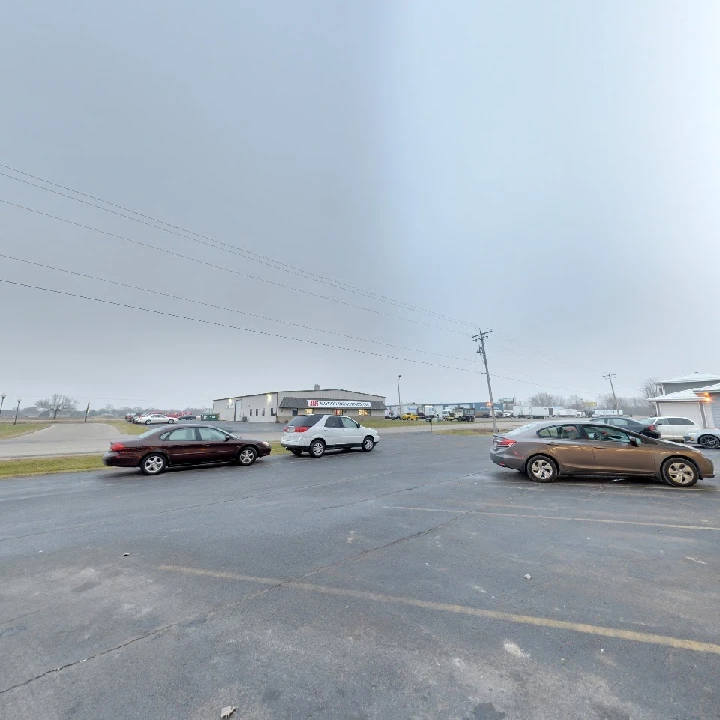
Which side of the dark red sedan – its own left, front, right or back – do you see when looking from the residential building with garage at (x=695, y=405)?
front

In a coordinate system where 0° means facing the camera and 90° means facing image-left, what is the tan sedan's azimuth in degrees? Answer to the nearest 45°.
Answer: approximately 270°

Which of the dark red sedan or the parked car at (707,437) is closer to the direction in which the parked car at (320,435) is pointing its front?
the parked car

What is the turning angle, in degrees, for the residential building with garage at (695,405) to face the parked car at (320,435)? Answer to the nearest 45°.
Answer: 0° — it already faces it

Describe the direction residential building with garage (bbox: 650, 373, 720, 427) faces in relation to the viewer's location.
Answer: facing the viewer and to the left of the viewer

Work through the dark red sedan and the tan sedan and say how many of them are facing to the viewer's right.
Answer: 2

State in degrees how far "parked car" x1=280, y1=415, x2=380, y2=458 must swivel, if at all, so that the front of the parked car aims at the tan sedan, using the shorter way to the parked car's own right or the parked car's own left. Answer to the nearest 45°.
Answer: approximately 90° to the parked car's own right

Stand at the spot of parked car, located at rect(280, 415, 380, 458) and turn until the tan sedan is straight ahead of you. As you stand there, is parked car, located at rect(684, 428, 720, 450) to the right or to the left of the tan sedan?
left

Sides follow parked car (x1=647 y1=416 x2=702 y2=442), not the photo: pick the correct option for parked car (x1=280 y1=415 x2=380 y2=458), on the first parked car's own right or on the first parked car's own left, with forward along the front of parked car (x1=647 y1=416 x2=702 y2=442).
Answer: on the first parked car's own right

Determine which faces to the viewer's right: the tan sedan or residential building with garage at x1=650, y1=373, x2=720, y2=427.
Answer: the tan sedan

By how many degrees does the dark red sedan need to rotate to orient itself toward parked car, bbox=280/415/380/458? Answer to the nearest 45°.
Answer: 0° — it already faces it

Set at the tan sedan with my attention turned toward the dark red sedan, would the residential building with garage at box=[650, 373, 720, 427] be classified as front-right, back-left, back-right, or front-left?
back-right

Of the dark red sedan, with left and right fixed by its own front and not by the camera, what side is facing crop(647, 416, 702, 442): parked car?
front

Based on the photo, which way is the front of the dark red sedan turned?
to the viewer's right
